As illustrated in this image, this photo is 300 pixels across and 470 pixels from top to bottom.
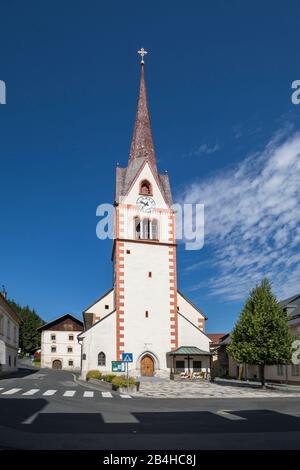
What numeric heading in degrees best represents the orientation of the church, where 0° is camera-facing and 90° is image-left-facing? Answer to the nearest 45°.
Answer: approximately 0°

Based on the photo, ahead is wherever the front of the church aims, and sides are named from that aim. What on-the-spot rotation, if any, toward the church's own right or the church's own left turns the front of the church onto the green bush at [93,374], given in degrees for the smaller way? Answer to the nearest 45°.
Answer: approximately 45° to the church's own right

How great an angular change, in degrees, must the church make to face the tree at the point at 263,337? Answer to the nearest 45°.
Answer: approximately 45° to its left

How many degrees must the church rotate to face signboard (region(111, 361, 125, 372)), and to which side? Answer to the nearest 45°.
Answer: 0° — it already faces it
